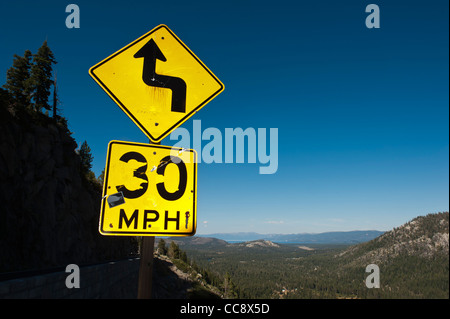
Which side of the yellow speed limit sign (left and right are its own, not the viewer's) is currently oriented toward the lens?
front

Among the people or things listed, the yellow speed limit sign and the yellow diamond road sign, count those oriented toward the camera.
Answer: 2

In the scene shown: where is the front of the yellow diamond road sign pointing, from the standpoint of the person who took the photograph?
facing the viewer

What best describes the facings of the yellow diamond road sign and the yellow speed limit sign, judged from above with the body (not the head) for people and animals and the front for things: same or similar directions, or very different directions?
same or similar directions
